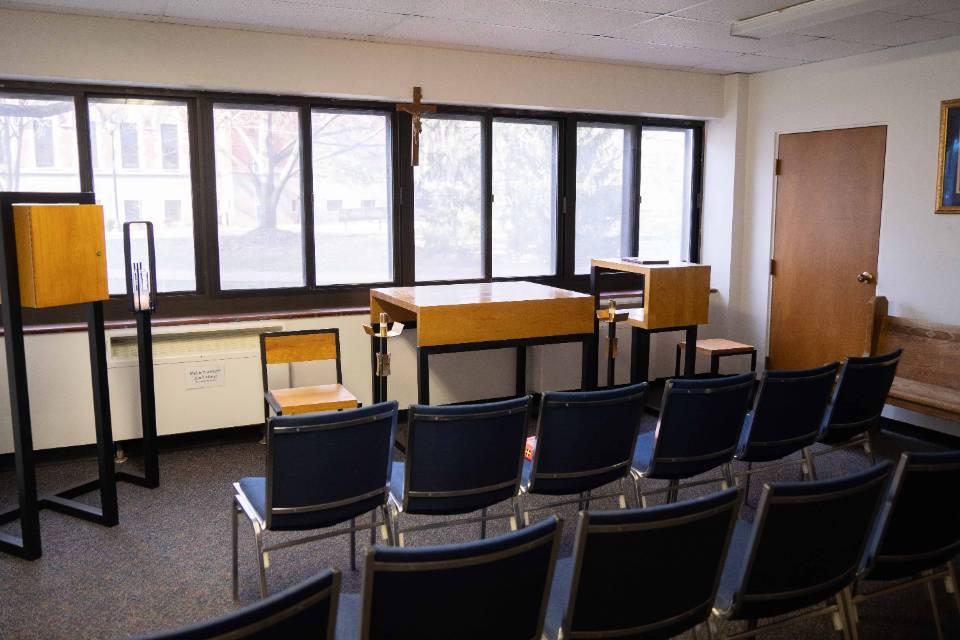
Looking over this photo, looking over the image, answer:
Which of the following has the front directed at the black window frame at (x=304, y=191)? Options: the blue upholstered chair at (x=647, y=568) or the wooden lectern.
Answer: the blue upholstered chair

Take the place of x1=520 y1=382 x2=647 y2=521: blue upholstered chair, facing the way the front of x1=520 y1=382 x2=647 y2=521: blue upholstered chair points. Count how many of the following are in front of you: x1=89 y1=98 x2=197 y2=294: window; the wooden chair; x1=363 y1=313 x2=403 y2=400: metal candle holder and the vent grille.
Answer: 4

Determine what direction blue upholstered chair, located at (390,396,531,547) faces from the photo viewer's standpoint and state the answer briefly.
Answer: facing away from the viewer and to the left of the viewer

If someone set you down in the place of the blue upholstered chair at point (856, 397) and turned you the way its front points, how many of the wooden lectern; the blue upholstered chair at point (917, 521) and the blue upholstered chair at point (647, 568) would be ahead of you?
1

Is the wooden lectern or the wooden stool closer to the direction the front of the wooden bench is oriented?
the wooden lectern

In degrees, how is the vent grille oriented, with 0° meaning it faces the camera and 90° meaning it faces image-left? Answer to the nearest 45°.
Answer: approximately 0°

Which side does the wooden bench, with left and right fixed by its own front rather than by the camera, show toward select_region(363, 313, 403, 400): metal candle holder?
front

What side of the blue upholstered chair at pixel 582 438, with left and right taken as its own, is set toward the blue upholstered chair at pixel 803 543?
back

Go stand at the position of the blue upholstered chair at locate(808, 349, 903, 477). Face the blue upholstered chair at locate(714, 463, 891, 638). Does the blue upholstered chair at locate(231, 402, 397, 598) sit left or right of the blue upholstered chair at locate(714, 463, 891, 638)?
right

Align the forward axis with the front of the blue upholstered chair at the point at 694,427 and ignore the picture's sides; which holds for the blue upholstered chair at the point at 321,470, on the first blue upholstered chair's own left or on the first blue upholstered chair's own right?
on the first blue upholstered chair's own left

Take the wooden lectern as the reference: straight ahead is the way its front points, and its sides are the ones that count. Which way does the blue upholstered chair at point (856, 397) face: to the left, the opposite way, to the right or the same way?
the opposite way

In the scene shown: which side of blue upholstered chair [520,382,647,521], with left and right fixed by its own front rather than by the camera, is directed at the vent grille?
front

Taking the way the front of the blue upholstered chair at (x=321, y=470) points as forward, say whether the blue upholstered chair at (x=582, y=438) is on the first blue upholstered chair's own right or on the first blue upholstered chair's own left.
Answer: on the first blue upholstered chair's own right

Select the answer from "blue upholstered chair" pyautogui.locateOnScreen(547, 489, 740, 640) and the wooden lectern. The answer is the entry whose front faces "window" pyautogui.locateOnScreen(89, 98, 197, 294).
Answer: the blue upholstered chair
